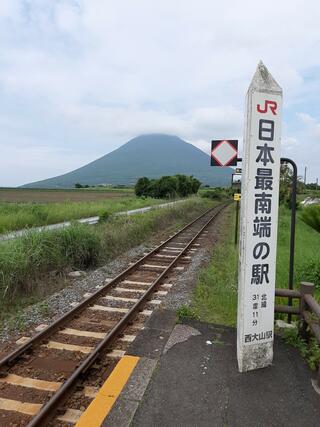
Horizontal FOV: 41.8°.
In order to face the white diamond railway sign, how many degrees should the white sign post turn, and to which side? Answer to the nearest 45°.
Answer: approximately 180°

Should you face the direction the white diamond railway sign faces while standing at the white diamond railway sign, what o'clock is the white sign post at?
The white sign post is roughly at 12 o'clock from the white diamond railway sign.

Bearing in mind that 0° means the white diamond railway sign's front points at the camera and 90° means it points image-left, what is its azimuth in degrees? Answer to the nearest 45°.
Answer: approximately 0°

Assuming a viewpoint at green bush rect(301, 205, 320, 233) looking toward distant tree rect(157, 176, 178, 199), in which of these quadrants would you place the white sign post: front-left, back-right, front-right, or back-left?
back-left

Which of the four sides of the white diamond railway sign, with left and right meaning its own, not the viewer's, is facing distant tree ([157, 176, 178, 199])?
back

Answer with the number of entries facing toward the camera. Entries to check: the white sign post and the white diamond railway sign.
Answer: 2

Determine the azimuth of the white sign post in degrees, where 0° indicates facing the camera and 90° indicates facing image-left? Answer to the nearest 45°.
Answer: approximately 0°

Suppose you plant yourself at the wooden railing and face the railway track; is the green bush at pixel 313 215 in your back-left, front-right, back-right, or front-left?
back-right
